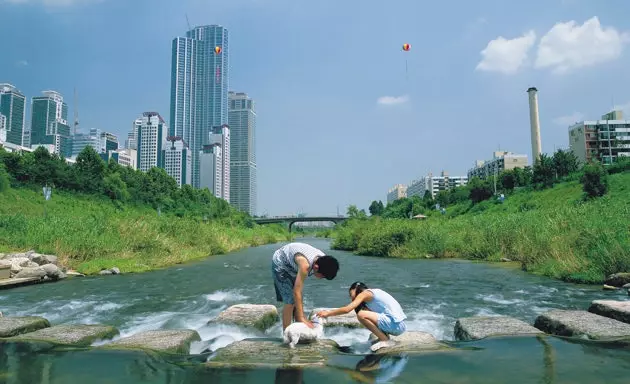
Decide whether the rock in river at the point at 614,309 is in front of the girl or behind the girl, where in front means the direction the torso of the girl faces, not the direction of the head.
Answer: behind

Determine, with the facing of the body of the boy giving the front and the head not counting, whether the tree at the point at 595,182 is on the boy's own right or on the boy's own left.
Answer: on the boy's own left

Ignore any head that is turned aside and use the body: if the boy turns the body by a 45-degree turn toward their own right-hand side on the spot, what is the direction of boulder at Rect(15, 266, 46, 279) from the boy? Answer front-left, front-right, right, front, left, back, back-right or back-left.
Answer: back

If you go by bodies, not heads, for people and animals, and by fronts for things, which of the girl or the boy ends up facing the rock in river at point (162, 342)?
the girl

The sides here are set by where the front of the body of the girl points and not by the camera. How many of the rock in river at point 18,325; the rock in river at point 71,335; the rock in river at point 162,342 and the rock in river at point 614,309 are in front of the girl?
3

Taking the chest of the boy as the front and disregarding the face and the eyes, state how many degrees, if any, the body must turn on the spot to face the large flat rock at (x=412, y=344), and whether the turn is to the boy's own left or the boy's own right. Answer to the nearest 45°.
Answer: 0° — they already face it

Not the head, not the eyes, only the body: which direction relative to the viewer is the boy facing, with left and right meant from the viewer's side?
facing to the right of the viewer

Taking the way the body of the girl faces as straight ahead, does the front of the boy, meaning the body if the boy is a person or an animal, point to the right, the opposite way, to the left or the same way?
the opposite way

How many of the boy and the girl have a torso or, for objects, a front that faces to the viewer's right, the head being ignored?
1

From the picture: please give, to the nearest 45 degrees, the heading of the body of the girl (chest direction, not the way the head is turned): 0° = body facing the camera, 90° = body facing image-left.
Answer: approximately 90°

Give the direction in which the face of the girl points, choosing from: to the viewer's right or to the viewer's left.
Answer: to the viewer's left

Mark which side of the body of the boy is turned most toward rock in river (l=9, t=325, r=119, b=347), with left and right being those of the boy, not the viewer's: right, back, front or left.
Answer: back
